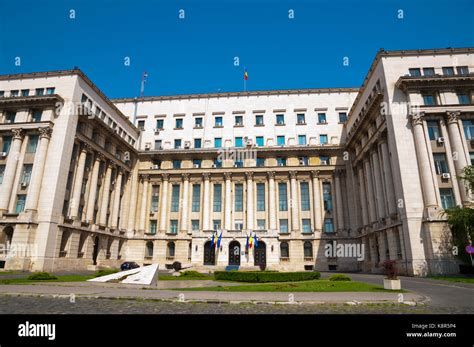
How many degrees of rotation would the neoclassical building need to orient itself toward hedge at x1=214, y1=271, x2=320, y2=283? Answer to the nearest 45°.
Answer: approximately 45° to its right

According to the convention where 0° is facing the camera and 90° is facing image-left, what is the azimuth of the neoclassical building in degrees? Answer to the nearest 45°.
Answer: approximately 0°

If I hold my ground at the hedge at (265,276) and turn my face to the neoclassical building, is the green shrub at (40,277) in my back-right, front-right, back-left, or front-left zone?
back-left
